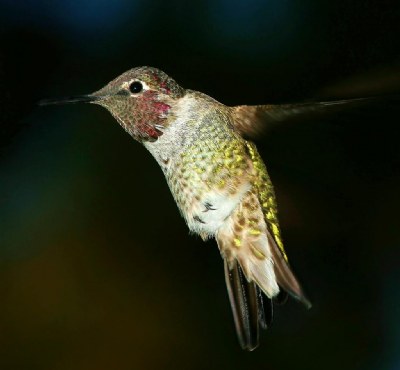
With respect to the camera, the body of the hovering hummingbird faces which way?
to the viewer's left
